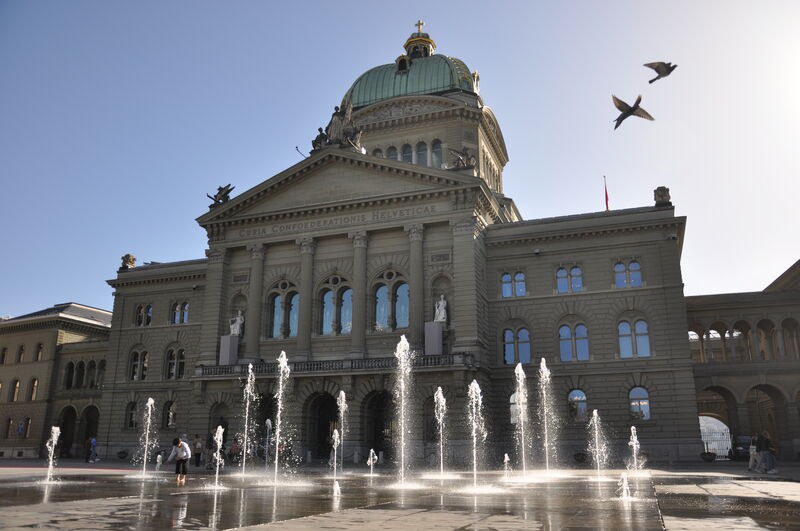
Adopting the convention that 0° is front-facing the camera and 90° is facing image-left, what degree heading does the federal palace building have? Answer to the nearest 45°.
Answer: approximately 45°

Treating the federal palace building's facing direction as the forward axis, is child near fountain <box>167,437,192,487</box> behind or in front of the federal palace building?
in front

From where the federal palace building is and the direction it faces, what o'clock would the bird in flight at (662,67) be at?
The bird in flight is roughly at 10 o'clock from the federal palace building.
